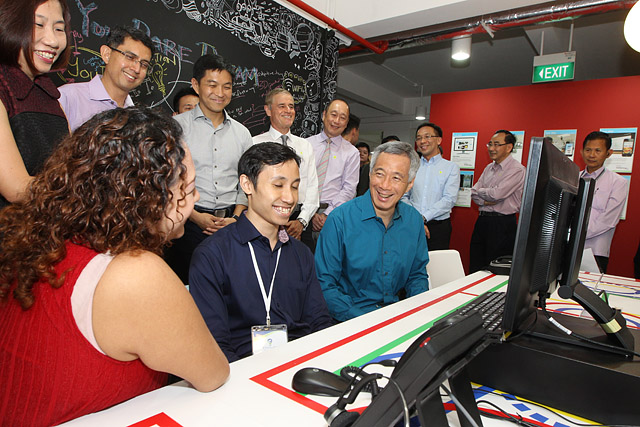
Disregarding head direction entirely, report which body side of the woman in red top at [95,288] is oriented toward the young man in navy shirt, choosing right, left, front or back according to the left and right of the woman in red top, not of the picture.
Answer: front

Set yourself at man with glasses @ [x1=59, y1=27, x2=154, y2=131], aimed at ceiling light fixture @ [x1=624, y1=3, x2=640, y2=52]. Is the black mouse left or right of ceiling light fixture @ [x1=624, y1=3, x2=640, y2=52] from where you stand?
right

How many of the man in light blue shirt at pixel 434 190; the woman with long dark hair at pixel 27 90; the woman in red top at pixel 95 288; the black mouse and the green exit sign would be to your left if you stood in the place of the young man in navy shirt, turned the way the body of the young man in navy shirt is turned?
2

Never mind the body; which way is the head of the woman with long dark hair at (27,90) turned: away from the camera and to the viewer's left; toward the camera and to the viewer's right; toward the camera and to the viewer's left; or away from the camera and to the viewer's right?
toward the camera and to the viewer's right

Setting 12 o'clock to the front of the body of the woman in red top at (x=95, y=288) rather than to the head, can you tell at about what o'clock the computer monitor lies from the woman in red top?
The computer monitor is roughly at 2 o'clock from the woman in red top.

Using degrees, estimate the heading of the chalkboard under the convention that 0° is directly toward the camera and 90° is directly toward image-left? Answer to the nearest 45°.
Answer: approximately 315°

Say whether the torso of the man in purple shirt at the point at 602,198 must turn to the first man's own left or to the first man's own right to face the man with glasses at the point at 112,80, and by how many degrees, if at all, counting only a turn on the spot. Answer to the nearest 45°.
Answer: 0° — they already face them

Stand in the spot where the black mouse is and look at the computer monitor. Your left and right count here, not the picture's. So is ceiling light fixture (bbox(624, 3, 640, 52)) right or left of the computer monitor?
left

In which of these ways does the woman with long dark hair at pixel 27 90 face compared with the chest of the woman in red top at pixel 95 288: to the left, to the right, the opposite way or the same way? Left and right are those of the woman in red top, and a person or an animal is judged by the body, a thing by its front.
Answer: to the right

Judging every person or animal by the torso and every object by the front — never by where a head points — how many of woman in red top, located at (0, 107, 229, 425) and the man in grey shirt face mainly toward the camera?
1

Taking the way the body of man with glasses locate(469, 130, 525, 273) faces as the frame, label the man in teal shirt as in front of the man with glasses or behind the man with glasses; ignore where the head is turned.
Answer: in front

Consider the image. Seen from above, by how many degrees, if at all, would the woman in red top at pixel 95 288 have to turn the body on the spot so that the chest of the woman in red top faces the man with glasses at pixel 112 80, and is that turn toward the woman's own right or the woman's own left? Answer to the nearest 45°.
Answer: approximately 45° to the woman's own left

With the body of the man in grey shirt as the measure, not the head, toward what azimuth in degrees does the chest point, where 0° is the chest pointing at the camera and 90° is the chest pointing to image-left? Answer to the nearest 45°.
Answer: approximately 0°

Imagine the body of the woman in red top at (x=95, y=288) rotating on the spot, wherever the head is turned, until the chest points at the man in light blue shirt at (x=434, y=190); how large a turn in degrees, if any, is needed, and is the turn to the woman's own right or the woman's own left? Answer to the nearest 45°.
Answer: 0° — they already face them

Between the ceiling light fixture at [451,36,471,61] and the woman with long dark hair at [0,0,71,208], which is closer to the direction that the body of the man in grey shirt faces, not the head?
the woman with long dark hair

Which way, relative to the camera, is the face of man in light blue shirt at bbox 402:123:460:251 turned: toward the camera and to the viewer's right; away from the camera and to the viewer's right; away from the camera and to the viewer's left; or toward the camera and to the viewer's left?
toward the camera and to the viewer's left

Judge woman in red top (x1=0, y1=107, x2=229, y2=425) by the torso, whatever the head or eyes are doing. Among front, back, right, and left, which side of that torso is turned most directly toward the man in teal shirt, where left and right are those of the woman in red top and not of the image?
front
